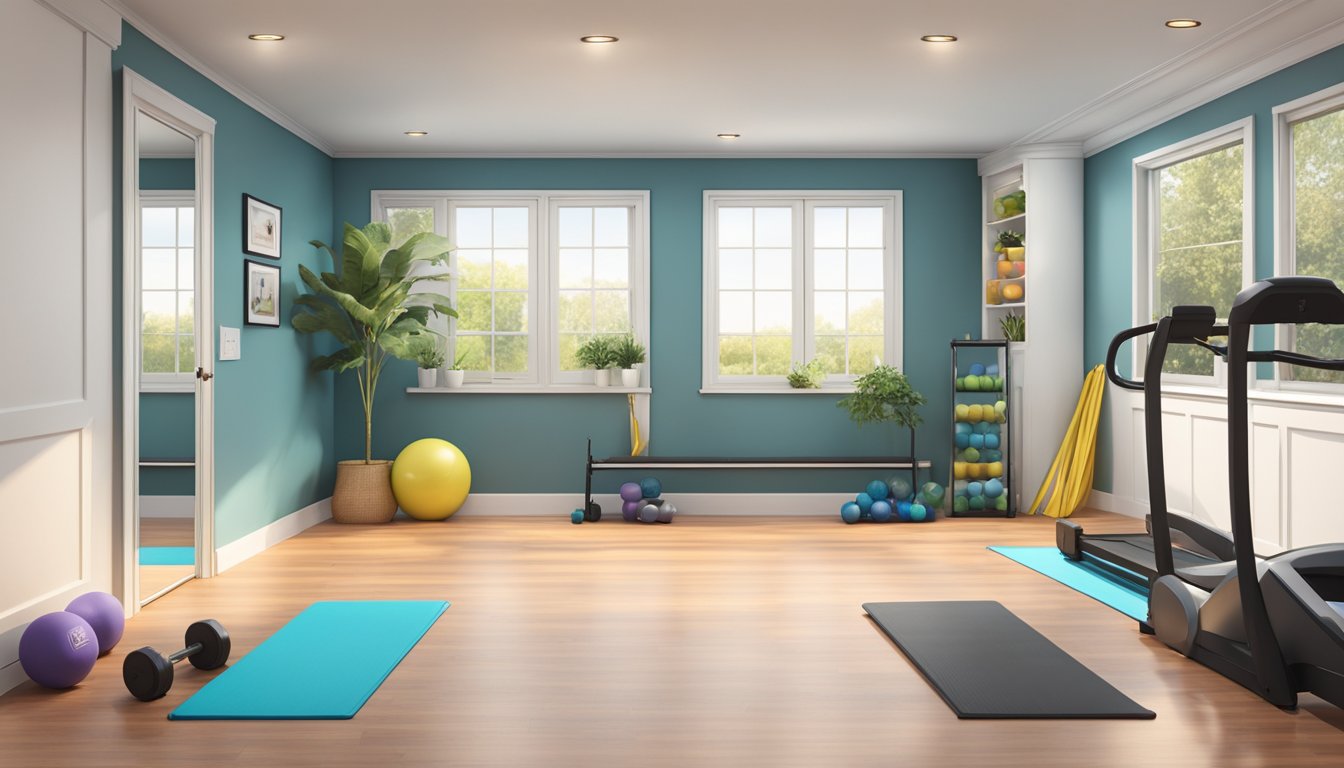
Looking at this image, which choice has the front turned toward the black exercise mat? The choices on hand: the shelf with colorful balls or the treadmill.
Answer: the shelf with colorful balls

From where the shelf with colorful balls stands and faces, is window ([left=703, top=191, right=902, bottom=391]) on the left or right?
on its right

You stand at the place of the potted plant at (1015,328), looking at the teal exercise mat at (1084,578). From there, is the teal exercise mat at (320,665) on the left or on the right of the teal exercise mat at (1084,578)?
right

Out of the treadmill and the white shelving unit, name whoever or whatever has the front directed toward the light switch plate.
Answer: the white shelving unit

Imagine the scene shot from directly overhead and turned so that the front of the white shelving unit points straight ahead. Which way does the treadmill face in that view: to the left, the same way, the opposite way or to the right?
to the left

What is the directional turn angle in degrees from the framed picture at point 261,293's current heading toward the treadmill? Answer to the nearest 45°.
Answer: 0° — it already faces it

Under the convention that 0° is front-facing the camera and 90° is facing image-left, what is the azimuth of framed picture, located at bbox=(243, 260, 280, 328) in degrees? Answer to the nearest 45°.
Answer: approximately 315°

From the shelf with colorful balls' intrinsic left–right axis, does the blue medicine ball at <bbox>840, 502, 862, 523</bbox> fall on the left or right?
on its right

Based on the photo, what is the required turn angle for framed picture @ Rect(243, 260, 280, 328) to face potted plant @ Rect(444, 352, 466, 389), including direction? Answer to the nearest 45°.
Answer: approximately 90° to its left

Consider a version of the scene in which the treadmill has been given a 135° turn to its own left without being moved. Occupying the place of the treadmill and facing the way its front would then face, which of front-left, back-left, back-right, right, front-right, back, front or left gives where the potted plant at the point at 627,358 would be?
front-left

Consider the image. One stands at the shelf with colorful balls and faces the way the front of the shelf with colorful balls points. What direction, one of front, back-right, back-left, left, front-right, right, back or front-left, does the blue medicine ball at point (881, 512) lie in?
front-right

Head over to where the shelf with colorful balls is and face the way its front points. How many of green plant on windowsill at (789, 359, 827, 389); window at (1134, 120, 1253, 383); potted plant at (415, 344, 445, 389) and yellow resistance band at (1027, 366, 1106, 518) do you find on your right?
2

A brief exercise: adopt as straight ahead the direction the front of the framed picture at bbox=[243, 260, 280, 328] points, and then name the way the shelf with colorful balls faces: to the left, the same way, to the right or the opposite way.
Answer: to the right

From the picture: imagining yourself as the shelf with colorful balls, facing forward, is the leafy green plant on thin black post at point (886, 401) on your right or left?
on your right

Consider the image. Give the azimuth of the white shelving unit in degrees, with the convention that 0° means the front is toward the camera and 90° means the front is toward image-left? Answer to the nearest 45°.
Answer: approximately 45°
